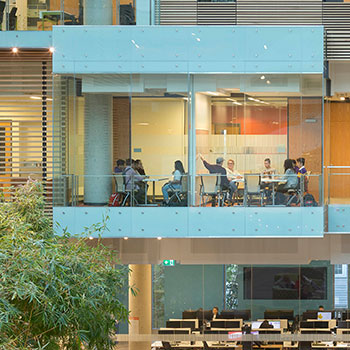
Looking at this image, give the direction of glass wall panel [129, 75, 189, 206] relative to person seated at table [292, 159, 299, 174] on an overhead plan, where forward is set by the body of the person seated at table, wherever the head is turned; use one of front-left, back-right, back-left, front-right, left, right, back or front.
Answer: front

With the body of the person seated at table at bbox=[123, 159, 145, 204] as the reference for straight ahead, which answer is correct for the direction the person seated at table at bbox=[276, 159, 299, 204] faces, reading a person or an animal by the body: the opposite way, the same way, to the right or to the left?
the opposite way

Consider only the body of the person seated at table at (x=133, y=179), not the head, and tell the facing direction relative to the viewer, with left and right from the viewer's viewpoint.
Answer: facing to the right of the viewer

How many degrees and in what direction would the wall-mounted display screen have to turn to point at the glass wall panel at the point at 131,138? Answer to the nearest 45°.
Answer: approximately 45° to its right

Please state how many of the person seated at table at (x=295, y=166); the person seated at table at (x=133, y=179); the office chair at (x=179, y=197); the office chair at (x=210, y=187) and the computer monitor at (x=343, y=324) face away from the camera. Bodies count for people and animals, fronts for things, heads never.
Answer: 1

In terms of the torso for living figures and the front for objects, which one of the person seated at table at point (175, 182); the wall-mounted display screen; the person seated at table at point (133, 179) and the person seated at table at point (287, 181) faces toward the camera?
the wall-mounted display screen
